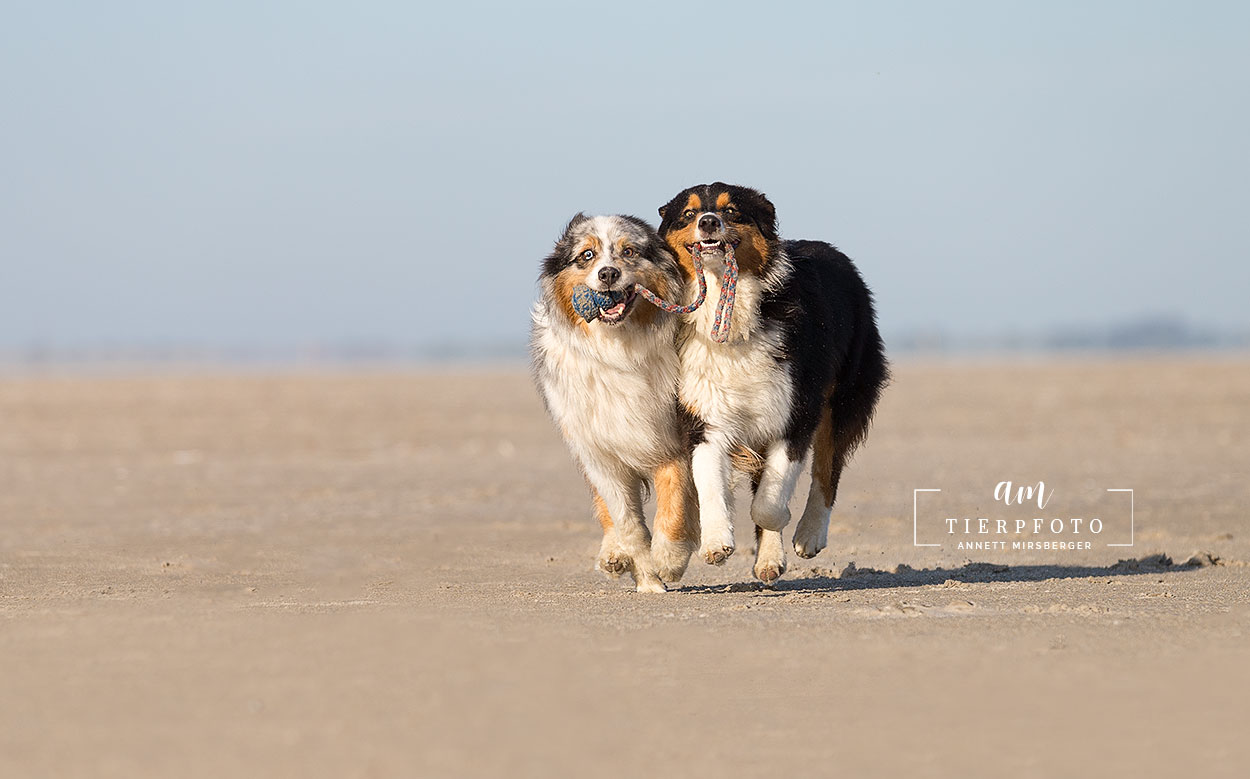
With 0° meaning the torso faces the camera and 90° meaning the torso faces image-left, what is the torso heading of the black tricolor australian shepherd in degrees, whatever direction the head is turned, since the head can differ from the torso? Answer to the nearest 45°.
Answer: approximately 45°
